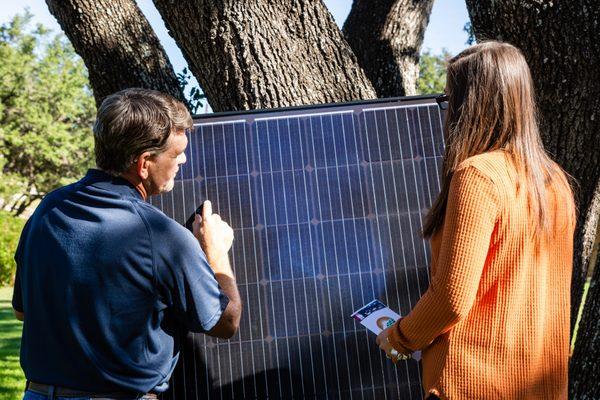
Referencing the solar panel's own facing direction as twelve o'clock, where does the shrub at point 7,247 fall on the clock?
The shrub is roughly at 5 o'clock from the solar panel.

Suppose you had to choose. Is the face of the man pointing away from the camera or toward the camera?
away from the camera

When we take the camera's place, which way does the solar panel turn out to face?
facing the viewer

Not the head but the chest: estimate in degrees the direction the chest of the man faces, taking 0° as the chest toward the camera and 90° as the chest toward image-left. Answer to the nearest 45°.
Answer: approximately 225°

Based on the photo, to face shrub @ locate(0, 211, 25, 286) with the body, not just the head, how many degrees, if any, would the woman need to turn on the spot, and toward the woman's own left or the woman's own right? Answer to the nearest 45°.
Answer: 0° — they already face it

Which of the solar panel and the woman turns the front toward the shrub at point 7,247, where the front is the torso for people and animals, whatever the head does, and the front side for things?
the woman

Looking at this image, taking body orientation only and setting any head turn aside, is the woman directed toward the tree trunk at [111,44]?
yes

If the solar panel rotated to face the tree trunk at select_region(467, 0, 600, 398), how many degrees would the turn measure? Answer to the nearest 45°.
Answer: approximately 135° to its left

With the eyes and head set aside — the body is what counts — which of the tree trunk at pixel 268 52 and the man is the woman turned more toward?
the tree trunk

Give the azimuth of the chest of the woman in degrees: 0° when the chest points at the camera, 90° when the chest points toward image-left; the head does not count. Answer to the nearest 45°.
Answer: approximately 135°

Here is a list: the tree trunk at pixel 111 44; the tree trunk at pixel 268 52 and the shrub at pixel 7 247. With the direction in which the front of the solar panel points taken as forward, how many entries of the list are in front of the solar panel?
0

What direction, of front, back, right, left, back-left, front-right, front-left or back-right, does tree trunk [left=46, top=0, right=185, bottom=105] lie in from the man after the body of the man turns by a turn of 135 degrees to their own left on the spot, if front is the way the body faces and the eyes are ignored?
right

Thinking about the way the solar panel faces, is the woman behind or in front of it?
in front

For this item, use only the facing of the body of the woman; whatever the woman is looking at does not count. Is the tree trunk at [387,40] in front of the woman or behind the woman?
in front

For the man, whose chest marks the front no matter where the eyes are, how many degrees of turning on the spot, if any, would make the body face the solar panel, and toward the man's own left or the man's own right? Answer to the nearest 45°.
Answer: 0° — they already face it

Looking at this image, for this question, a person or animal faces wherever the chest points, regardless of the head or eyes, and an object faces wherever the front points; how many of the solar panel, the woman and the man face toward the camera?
1

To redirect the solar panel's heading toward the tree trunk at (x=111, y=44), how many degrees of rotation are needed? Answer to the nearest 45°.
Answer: approximately 135° to its right
